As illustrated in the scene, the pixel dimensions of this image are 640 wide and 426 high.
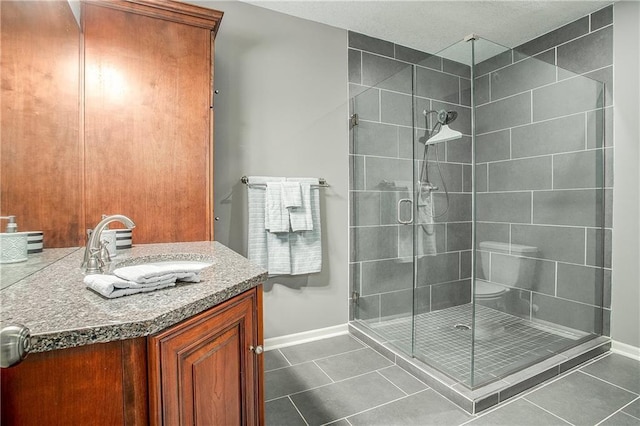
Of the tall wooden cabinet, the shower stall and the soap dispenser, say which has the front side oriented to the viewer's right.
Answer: the tall wooden cabinet

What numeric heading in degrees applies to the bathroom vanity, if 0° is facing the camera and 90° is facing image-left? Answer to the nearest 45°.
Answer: approximately 315°

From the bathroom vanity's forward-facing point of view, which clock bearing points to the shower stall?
The shower stall is roughly at 10 o'clock from the bathroom vanity.

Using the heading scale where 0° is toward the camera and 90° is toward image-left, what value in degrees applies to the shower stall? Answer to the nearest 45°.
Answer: approximately 45°

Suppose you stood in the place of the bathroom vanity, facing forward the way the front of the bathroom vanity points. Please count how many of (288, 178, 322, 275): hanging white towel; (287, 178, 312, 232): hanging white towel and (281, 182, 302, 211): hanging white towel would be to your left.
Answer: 3

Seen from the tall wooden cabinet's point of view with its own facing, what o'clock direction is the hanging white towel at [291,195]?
The hanging white towel is roughly at 12 o'clock from the tall wooden cabinet.

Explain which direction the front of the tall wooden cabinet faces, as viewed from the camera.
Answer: facing to the right of the viewer

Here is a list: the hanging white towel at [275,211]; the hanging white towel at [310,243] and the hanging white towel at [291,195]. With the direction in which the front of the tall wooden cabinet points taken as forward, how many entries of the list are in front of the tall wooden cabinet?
3

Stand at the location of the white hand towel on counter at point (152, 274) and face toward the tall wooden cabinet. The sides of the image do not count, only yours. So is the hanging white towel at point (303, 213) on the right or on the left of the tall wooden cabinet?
right

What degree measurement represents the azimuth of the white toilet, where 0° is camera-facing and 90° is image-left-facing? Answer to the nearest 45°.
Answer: approximately 45°

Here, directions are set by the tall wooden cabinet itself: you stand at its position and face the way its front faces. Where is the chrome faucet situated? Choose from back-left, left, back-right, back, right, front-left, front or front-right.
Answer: right

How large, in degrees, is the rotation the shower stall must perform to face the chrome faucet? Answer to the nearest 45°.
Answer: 0° — it already faces it

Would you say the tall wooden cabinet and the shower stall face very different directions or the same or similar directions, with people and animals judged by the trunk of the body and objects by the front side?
very different directions
